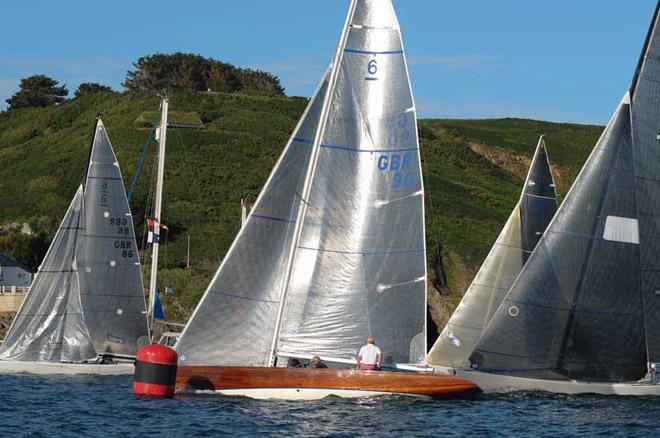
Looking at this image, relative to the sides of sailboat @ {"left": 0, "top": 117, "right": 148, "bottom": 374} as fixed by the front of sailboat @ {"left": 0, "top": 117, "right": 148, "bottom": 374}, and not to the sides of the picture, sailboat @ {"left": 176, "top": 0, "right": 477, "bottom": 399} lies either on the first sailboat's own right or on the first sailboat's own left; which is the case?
on the first sailboat's own left

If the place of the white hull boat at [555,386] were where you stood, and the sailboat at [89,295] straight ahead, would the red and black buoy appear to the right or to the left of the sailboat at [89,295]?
left

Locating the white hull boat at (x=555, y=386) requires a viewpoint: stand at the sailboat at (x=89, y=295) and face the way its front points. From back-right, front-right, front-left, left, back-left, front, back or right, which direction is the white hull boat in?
back-left

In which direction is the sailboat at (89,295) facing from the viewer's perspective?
to the viewer's left

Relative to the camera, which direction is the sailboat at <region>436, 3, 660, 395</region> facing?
to the viewer's left

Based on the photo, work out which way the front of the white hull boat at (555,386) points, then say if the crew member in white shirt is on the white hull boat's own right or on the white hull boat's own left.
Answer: on the white hull boat's own left

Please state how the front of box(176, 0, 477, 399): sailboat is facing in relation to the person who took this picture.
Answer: facing to the left of the viewer

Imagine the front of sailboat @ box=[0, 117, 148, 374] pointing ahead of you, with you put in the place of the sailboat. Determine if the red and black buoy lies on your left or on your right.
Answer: on your left

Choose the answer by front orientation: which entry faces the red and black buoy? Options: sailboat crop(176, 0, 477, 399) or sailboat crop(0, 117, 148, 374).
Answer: sailboat crop(176, 0, 477, 399)
